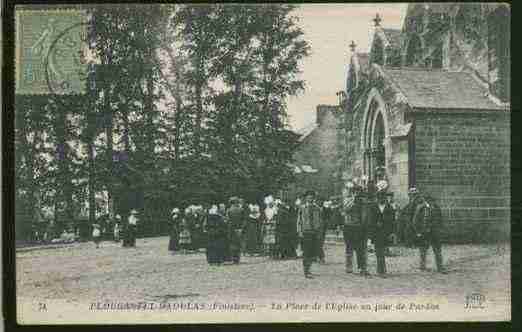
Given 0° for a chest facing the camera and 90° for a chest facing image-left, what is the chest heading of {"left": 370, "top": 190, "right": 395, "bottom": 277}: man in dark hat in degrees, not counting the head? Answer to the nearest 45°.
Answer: approximately 0°

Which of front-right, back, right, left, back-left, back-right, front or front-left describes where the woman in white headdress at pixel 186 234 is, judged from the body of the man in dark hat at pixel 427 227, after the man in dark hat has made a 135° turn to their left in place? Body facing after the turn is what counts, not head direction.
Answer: back-left

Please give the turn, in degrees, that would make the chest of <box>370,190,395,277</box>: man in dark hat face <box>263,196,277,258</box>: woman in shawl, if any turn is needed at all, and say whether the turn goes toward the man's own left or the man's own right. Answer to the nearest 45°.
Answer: approximately 90° to the man's own right

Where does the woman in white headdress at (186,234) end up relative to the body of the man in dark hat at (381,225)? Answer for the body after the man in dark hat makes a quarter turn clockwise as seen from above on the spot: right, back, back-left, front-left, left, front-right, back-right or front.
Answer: front

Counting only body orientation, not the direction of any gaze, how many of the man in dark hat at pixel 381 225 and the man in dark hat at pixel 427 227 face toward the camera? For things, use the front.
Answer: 2

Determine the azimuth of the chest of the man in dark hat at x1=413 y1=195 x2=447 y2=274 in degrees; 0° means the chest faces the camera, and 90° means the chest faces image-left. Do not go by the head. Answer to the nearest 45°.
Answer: approximately 0°

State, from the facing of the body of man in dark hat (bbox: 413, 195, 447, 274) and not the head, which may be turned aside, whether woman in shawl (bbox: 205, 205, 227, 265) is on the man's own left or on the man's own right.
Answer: on the man's own right
